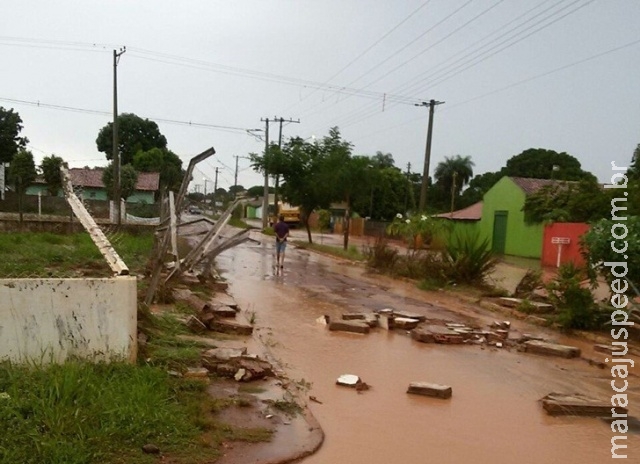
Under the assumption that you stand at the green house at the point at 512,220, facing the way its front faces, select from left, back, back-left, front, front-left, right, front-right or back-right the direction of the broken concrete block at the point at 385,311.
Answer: front-left

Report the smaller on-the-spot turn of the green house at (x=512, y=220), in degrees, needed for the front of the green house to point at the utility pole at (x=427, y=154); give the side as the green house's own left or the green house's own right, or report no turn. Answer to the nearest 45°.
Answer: approximately 90° to the green house's own right

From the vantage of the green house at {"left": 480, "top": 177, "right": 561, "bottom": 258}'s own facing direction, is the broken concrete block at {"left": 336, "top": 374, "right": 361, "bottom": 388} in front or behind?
in front

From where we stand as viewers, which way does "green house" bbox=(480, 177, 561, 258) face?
facing the viewer and to the left of the viewer

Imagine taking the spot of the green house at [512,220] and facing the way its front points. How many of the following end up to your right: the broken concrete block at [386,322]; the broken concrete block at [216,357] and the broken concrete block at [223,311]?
0

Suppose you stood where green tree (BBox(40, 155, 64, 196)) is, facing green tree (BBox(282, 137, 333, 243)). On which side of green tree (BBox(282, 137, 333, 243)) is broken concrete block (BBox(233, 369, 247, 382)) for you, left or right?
right

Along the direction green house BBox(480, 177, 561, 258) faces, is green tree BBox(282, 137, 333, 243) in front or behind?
in front

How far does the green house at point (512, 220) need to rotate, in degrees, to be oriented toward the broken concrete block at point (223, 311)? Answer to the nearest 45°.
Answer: approximately 45° to its left

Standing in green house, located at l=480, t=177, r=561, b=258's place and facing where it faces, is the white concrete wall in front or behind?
in front

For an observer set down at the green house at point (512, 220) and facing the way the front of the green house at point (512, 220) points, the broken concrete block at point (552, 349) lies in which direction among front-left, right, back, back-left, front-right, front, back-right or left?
front-left
